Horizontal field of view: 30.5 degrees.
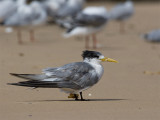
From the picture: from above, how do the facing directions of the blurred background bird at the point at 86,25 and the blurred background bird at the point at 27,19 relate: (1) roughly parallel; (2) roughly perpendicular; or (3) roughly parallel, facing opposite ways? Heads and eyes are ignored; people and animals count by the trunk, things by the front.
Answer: roughly parallel

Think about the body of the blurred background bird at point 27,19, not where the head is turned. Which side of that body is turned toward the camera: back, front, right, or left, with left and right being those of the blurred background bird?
right

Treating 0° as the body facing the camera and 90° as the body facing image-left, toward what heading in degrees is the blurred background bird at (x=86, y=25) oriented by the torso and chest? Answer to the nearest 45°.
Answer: approximately 270°

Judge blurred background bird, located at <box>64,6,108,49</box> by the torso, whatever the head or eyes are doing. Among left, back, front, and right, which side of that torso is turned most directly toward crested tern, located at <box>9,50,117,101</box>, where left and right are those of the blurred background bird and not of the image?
right

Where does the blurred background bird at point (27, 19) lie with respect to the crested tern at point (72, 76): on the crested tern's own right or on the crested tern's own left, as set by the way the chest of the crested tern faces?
on the crested tern's own left

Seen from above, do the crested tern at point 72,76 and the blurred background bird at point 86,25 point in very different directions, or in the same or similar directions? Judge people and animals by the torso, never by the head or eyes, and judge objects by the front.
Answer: same or similar directions

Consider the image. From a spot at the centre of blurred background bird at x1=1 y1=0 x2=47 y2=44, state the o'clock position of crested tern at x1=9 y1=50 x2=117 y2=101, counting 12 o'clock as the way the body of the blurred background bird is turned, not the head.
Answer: The crested tern is roughly at 3 o'clock from the blurred background bird.

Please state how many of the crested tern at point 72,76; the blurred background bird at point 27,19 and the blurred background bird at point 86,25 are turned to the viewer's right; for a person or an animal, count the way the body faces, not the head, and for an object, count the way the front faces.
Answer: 3

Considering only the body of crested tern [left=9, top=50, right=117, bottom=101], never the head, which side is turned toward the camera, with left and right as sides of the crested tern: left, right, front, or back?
right
